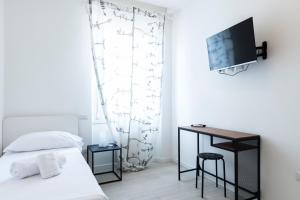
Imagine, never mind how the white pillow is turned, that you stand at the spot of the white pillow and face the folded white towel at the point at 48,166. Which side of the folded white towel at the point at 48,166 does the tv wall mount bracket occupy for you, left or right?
left

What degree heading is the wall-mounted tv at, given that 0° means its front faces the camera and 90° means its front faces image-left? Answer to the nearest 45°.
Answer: approximately 45°

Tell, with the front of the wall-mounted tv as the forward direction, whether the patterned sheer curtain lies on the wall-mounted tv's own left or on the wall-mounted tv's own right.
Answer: on the wall-mounted tv's own right

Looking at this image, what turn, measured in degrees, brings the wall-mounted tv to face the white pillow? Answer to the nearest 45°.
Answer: approximately 45° to its right

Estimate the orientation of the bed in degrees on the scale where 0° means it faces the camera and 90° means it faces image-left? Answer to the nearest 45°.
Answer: approximately 0°

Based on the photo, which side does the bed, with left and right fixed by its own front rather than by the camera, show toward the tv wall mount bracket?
left

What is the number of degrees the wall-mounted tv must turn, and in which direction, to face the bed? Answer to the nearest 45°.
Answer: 0° — it already faces it

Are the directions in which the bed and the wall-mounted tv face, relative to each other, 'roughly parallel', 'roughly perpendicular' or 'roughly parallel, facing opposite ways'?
roughly perpendicular

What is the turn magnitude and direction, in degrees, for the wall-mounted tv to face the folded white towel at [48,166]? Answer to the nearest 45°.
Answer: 0° — it already faces it
